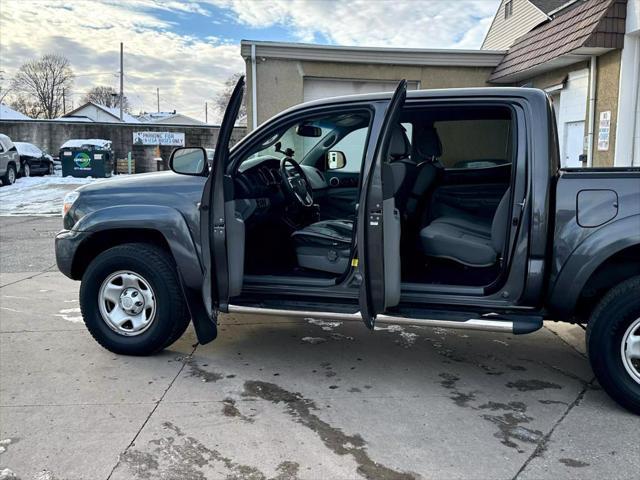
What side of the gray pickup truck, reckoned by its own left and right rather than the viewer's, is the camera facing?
left

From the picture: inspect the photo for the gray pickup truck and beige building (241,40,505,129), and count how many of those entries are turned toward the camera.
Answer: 1

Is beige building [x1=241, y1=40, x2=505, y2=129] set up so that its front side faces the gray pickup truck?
yes

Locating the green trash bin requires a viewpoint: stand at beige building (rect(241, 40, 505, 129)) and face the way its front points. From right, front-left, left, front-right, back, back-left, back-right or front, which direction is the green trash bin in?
back-right

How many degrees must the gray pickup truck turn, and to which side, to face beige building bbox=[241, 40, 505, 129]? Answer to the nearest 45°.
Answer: approximately 90° to its right

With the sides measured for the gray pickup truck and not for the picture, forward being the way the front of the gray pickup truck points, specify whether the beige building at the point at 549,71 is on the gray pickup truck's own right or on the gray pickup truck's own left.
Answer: on the gray pickup truck's own right

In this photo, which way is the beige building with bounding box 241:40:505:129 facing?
toward the camera

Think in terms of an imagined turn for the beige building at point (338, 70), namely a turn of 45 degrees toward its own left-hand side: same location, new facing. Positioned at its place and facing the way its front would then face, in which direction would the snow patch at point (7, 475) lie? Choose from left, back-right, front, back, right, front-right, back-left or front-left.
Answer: front-right

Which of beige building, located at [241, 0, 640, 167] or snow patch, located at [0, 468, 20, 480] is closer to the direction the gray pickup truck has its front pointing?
the snow patch

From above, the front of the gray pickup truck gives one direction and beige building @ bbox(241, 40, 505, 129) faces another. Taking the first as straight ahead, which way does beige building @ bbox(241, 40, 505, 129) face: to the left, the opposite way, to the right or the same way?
to the left

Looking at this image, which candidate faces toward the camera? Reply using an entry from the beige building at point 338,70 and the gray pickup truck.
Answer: the beige building

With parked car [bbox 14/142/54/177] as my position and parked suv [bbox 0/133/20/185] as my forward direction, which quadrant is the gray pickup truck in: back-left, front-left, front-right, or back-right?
front-left

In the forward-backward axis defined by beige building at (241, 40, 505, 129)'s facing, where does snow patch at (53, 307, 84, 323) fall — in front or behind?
in front
